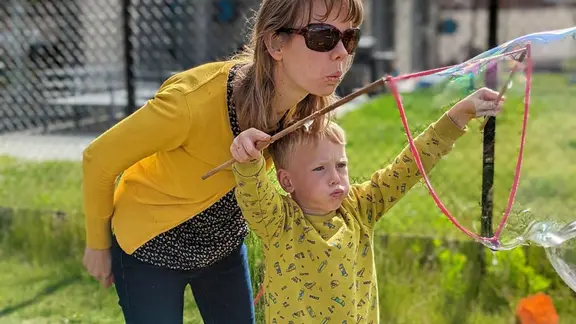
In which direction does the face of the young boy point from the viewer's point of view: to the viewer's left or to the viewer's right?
to the viewer's right

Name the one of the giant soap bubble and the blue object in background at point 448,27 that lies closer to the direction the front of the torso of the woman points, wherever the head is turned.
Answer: the giant soap bubble

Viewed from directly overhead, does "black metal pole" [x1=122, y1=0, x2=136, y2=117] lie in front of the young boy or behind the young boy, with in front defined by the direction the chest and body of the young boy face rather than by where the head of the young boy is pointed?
behind

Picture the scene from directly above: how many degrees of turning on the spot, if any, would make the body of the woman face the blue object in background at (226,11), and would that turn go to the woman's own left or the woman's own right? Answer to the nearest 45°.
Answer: approximately 135° to the woman's own left

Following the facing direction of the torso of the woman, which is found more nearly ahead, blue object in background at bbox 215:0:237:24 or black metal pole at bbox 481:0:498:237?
the black metal pole

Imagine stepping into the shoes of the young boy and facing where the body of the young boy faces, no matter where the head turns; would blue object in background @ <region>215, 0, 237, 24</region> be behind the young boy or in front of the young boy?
behind

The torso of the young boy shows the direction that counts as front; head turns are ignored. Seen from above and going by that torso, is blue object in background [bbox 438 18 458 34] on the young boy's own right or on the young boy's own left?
on the young boy's own left

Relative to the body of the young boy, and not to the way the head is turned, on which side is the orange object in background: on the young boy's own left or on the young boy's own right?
on the young boy's own left

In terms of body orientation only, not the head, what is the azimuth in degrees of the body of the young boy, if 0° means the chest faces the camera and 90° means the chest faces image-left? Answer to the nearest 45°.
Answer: approximately 315°

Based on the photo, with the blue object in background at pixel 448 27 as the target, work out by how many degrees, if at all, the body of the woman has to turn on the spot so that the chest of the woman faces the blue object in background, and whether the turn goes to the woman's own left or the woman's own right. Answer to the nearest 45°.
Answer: approximately 135° to the woman's own left

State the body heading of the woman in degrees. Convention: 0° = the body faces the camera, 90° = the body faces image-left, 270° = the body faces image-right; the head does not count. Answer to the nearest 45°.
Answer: approximately 315°
